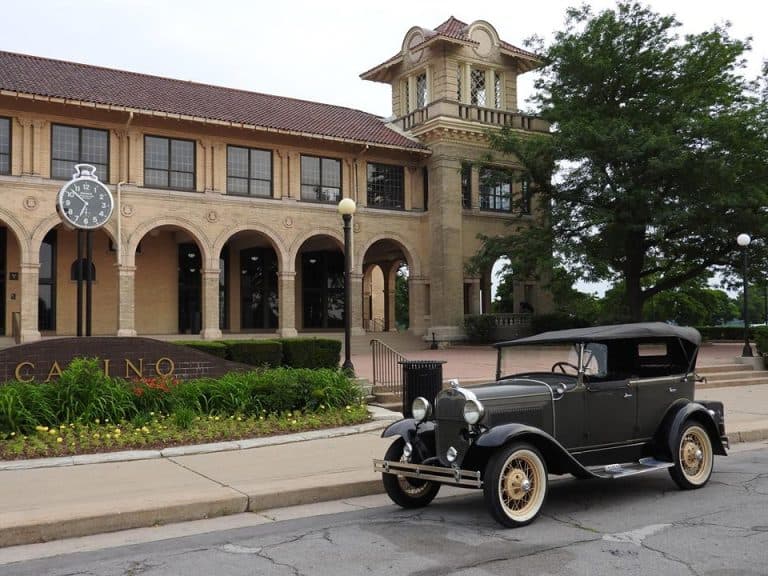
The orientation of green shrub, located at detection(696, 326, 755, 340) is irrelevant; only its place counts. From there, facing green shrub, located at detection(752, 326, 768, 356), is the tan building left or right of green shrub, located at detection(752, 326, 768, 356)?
right

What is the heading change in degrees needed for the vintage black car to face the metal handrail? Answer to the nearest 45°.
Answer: approximately 90° to its right

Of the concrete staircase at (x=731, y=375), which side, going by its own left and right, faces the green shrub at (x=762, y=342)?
back

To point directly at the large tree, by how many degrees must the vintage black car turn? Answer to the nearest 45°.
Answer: approximately 135° to its right

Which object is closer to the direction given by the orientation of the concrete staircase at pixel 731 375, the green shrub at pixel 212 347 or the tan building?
the green shrub

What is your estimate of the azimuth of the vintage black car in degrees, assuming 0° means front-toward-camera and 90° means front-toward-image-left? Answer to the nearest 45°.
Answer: approximately 45°

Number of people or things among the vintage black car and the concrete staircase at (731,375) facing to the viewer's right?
0

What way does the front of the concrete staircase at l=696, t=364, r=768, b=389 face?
toward the camera

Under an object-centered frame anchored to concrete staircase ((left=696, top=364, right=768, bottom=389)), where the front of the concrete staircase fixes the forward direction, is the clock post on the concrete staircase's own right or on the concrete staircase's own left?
on the concrete staircase's own right

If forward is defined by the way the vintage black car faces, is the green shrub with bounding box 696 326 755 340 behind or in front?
behind

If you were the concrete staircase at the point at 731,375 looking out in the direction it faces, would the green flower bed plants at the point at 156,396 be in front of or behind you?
in front

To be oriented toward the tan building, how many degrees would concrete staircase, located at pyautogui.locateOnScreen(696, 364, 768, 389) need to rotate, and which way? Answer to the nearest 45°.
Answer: approximately 90° to its right

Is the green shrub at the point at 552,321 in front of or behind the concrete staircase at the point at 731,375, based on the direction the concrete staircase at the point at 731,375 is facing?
behind
